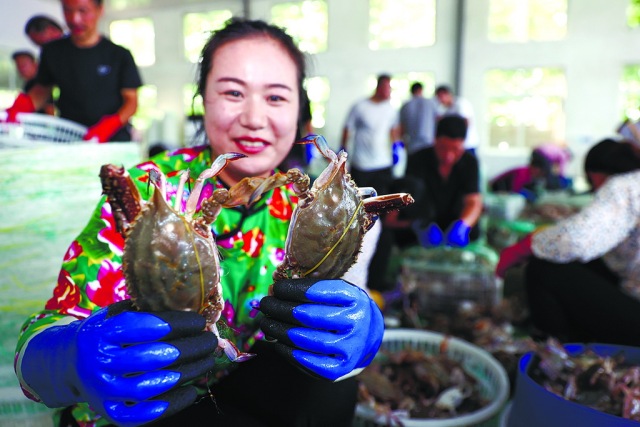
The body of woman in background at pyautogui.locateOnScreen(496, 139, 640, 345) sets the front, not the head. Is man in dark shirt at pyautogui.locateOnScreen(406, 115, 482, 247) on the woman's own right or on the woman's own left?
on the woman's own right

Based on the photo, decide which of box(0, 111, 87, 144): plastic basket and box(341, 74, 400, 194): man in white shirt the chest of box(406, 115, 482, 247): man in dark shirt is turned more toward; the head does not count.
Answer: the plastic basket

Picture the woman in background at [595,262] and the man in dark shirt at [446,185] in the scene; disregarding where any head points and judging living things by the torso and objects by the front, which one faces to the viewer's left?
the woman in background

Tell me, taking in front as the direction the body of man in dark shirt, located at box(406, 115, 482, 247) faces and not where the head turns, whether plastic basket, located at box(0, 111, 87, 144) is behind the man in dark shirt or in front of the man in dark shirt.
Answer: in front

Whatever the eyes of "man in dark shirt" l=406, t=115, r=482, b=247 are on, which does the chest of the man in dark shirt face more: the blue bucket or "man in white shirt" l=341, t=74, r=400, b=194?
the blue bucket

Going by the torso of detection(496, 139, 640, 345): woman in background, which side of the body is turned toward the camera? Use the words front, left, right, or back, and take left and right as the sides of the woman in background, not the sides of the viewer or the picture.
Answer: left

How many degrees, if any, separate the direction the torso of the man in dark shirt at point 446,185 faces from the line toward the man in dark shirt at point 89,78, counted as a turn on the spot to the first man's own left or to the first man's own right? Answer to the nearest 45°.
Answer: approximately 45° to the first man's own right

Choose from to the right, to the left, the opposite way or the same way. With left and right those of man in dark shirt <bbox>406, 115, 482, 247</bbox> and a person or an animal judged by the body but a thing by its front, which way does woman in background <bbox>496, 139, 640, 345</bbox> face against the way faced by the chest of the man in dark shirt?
to the right

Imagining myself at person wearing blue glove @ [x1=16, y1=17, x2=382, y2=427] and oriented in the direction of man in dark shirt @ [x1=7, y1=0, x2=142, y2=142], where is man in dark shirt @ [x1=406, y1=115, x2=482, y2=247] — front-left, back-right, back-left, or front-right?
front-right

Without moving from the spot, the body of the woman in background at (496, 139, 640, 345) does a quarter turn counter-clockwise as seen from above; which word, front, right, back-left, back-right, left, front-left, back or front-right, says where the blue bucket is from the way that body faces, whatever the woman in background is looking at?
front

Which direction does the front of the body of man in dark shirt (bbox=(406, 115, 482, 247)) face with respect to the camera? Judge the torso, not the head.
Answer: toward the camera

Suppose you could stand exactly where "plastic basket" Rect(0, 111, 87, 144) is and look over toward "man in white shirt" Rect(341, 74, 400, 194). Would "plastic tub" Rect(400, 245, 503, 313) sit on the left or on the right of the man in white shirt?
right

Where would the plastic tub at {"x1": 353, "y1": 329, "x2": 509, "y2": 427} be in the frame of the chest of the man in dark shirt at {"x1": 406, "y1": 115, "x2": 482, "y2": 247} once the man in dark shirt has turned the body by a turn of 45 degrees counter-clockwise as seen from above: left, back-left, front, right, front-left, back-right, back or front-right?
front-right
